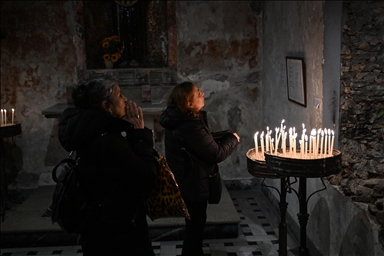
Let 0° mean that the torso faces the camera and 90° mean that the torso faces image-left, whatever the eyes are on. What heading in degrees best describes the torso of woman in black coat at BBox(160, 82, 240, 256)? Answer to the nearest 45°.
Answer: approximately 270°

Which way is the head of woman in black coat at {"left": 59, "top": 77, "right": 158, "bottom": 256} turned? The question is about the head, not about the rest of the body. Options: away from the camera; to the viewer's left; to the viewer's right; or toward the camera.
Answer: to the viewer's right

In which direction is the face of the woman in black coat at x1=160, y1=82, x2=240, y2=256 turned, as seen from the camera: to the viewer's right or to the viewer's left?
to the viewer's right

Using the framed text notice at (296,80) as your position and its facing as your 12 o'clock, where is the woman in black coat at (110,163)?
The woman in black coat is roughly at 11 o'clock from the framed text notice.

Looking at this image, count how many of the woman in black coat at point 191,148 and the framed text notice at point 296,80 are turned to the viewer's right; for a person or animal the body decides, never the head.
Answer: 1

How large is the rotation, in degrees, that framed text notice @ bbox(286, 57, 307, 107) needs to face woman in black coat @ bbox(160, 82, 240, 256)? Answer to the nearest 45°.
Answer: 0° — it already faces them
